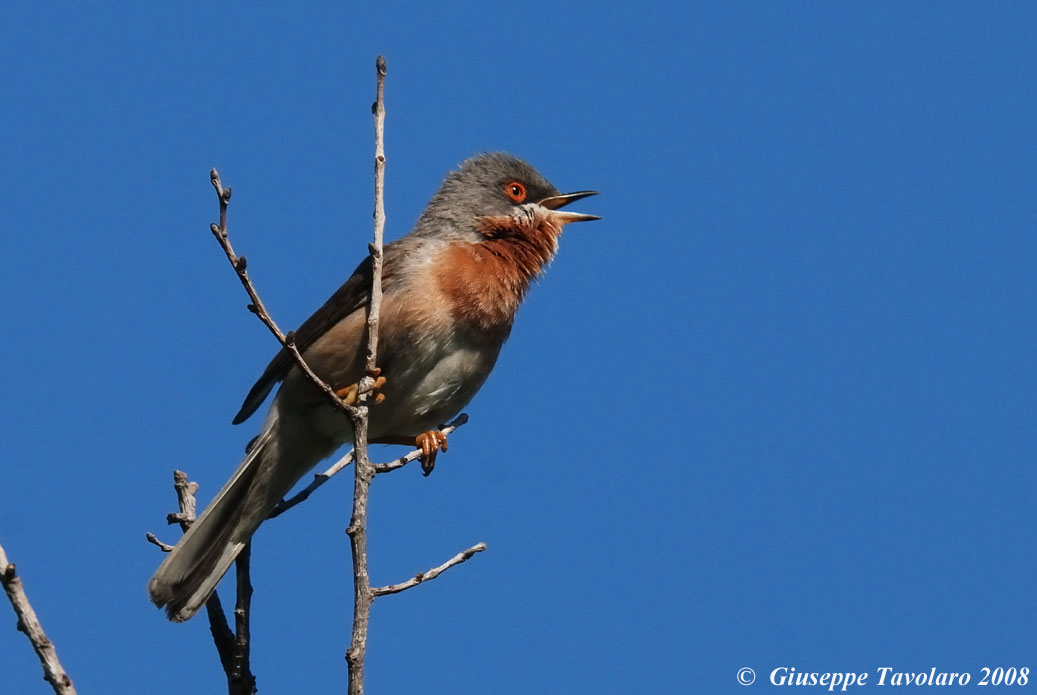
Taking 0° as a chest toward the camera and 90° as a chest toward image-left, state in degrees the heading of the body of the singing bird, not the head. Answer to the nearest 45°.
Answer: approximately 270°
